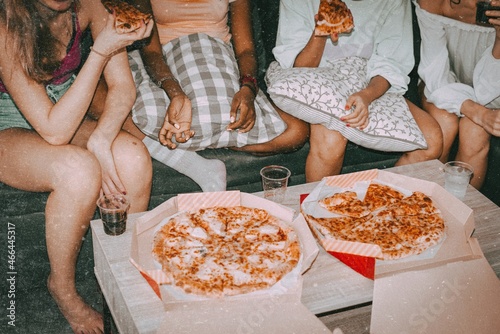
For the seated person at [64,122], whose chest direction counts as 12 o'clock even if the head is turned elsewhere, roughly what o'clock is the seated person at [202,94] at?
the seated person at [202,94] is roughly at 10 o'clock from the seated person at [64,122].

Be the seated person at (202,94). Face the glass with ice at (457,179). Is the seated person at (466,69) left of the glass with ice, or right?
left

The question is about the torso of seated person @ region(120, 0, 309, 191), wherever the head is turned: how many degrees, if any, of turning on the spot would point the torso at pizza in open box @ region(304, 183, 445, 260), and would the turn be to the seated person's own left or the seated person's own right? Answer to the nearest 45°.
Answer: approximately 45° to the seated person's own left

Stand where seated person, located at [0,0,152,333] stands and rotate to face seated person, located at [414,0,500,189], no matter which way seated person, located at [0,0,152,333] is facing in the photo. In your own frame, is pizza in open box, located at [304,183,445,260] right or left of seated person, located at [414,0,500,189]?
right

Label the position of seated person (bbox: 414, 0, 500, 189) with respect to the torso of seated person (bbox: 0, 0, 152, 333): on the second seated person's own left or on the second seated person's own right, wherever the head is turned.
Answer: on the second seated person's own left

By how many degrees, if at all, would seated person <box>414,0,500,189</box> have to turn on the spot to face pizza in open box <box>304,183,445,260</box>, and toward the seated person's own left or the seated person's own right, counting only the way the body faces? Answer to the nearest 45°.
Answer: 0° — they already face it

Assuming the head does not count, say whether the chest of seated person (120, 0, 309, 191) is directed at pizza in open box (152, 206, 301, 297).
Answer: yes

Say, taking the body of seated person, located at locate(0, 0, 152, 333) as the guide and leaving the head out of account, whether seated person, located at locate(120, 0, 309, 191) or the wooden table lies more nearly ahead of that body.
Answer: the wooden table

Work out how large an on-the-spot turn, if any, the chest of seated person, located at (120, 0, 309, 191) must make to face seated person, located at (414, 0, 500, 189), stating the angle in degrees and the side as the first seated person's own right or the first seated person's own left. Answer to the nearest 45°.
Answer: approximately 90° to the first seated person's own left
